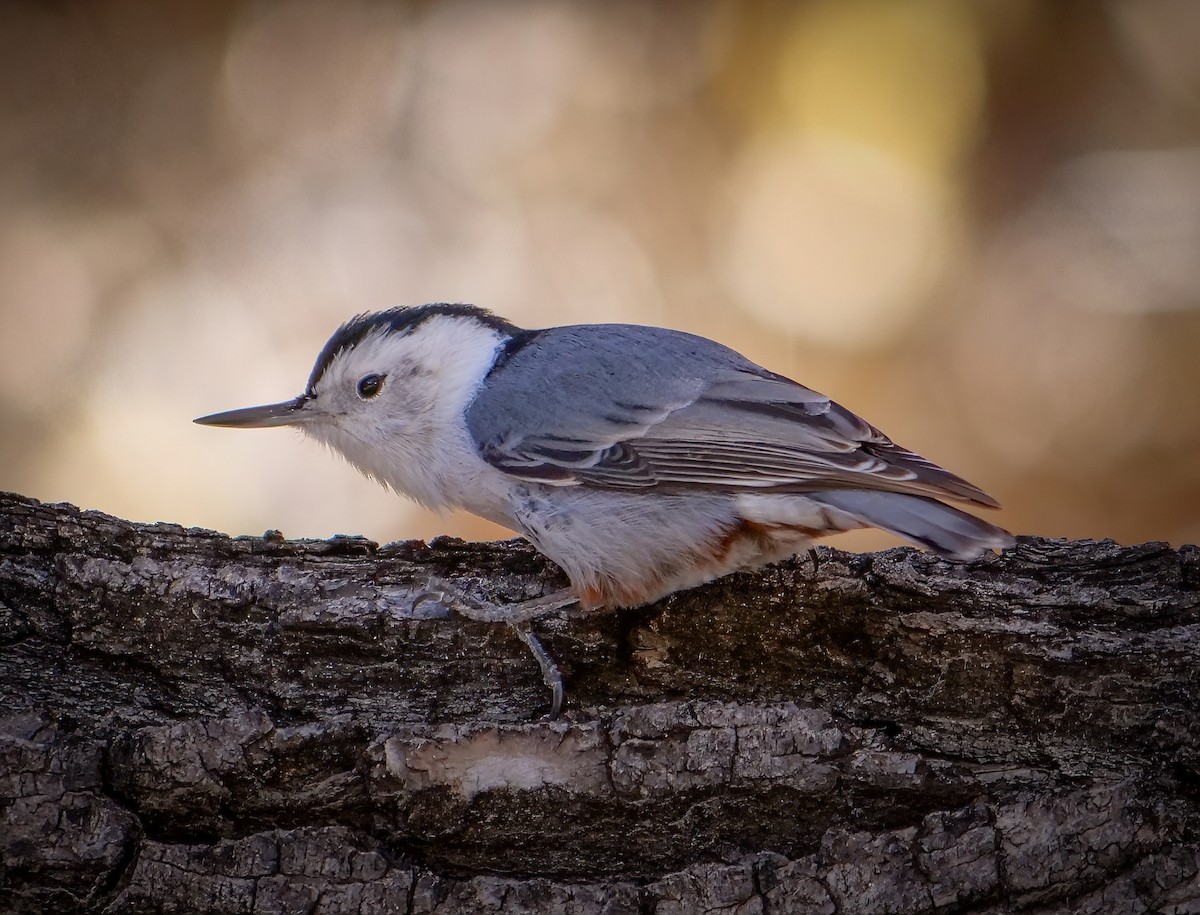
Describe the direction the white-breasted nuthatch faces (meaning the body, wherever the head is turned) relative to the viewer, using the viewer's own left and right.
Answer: facing to the left of the viewer
